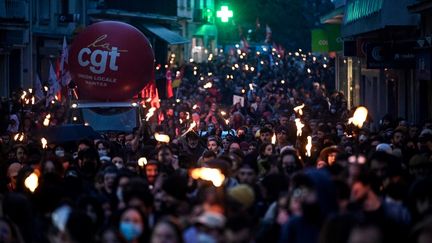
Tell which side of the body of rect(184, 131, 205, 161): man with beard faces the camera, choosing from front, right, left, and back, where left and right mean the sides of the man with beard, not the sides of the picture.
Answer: front

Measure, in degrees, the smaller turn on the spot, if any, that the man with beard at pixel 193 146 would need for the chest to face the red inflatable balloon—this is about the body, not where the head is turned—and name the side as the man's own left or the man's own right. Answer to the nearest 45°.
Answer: approximately 180°
